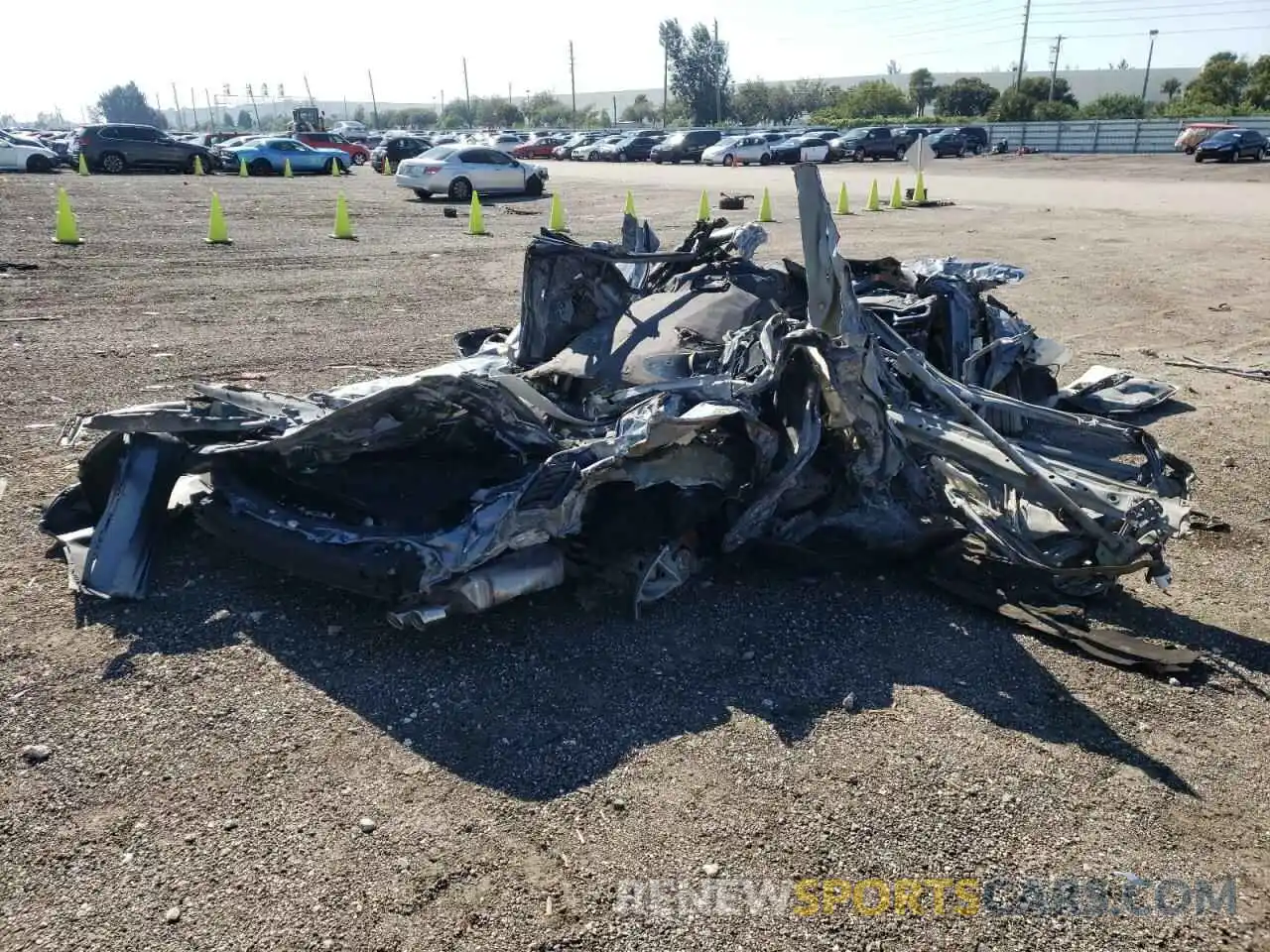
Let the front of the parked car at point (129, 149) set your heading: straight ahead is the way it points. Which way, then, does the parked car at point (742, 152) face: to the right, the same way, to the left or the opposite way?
the opposite way

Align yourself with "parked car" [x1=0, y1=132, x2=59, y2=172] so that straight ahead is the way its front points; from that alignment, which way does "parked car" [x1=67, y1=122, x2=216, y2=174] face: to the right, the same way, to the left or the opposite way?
the same way

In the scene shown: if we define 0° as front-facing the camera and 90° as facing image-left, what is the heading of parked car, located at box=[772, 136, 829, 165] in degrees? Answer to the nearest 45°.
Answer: approximately 45°

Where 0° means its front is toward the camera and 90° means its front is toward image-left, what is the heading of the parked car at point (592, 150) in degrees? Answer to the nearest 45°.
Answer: approximately 45°

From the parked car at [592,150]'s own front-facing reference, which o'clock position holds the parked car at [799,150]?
the parked car at [799,150] is roughly at 9 o'clock from the parked car at [592,150].

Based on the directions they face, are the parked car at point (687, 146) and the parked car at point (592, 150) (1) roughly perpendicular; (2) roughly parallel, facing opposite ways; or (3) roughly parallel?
roughly parallel

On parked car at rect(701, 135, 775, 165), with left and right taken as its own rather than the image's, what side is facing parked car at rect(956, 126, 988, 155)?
back

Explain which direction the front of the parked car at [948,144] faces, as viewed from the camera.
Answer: facing the viewer and to the left of the viewer

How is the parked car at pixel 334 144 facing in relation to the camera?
to the viewer's right

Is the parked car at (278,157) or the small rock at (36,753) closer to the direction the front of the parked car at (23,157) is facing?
the parked car

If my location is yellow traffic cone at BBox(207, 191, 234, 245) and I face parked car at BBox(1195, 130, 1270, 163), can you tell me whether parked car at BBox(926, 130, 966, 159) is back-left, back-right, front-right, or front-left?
front-left
